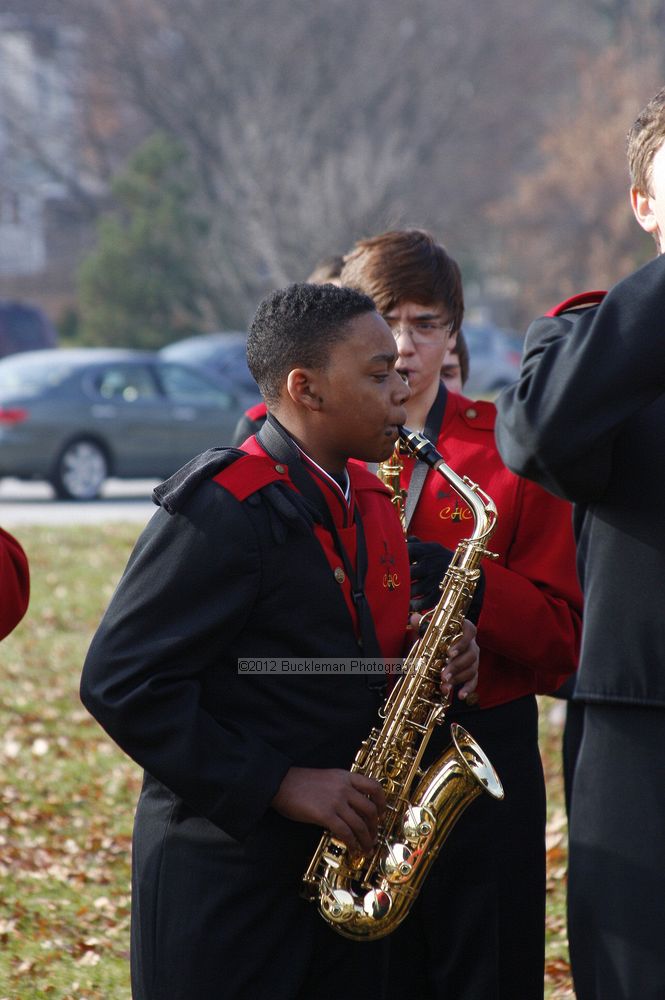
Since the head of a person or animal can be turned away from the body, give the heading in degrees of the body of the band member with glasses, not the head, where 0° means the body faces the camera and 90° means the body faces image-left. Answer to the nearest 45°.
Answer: approximately 45°

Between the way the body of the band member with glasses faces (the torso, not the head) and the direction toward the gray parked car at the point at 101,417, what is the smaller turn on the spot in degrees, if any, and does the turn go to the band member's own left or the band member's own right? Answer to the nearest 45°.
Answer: approximately 135° to the band member's own right

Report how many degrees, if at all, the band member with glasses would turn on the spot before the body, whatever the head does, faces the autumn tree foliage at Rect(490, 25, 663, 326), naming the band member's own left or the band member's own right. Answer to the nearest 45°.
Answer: approximately 135° to the band member's own right

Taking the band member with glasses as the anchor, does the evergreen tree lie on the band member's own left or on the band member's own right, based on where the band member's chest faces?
on the band member's own right

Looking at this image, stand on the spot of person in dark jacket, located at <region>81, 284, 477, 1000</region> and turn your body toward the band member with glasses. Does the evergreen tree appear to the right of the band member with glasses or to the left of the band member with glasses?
left

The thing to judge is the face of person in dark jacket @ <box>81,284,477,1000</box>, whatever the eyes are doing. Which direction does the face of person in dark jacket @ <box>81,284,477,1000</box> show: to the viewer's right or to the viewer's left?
to the viewer's right

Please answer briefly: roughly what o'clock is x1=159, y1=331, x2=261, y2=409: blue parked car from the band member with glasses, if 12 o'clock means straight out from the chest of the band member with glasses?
The blue parked car is roughly at 4 o'clock from the band member with glasses.
